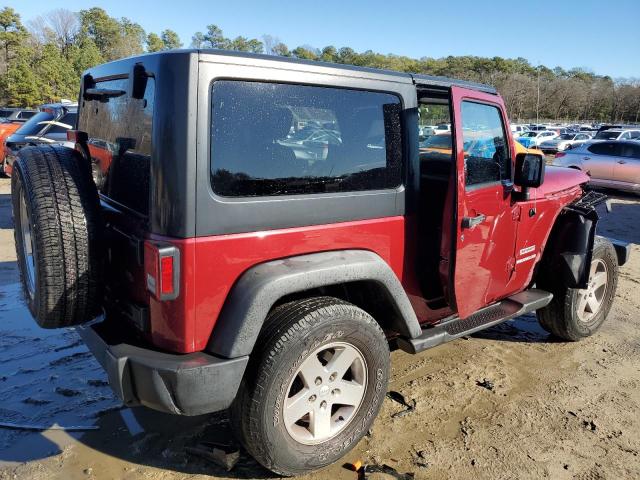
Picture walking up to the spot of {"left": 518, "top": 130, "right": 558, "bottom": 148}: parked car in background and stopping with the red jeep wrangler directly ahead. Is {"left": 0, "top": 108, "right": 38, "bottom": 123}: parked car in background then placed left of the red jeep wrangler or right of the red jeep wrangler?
right

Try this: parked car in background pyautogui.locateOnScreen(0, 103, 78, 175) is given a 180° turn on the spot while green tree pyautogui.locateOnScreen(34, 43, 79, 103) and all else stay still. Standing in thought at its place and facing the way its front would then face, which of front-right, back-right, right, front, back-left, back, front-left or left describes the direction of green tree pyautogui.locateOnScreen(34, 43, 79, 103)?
front-left

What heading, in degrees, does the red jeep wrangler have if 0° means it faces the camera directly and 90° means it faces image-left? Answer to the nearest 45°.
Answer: approximately 225°

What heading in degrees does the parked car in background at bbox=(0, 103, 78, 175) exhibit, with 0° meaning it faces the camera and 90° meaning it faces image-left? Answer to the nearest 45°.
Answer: approximately 45°

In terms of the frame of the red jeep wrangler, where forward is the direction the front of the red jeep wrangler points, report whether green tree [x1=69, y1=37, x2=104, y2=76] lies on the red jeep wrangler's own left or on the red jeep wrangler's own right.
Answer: on the red jeep wrangler's own left

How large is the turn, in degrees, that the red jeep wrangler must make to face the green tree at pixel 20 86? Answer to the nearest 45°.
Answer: approximately 90° to its left

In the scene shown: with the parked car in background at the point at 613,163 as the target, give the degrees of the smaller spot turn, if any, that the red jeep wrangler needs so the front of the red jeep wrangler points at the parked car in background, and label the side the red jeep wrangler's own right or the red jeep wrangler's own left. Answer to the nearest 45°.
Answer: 0° — it already faces it

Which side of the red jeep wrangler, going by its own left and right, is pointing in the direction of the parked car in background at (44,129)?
left

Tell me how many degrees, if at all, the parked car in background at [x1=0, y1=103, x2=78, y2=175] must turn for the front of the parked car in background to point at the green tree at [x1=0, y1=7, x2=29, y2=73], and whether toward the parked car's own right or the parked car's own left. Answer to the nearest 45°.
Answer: approximately 135° to the parked car's own right

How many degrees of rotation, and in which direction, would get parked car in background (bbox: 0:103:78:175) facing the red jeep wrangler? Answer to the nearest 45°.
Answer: approximately 45° to its left

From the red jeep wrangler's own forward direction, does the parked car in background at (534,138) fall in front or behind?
in front

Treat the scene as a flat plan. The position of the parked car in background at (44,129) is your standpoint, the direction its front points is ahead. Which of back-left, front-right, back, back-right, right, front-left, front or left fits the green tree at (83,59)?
back-right
